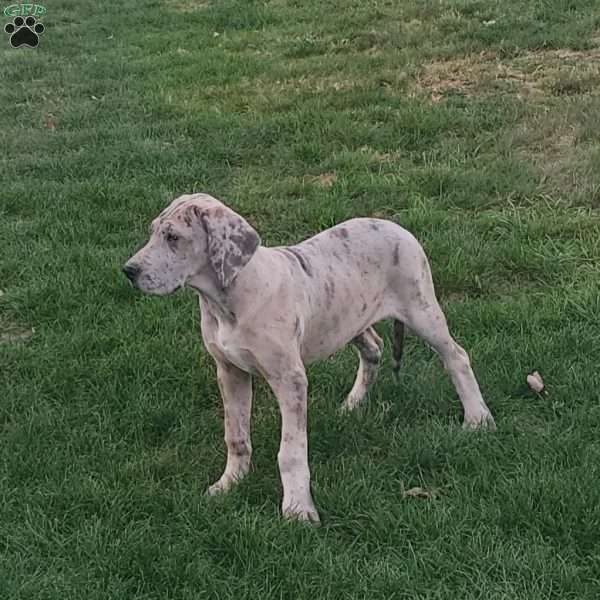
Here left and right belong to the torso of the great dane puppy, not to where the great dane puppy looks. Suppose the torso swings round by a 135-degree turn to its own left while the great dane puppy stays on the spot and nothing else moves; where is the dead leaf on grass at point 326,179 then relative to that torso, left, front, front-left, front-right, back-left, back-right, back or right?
left

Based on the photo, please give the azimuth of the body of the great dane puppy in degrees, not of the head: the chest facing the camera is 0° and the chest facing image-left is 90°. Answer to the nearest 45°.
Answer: approximately 45°
